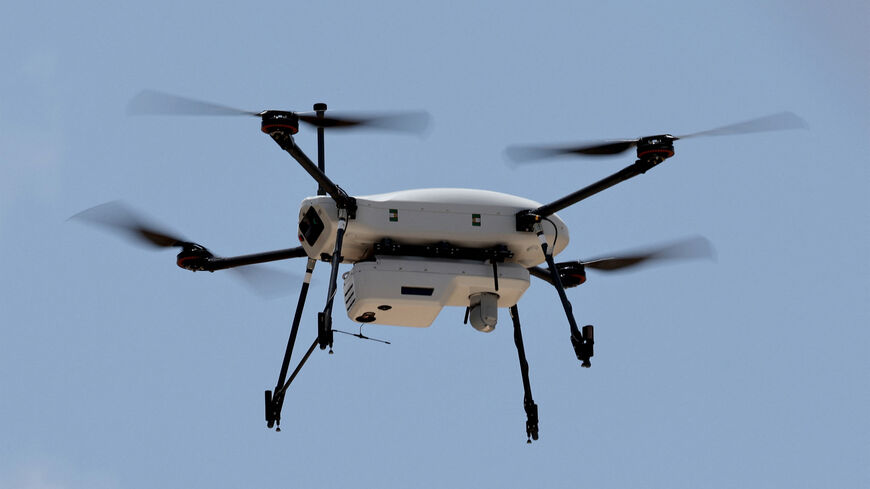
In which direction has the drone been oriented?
to the viewer's right
